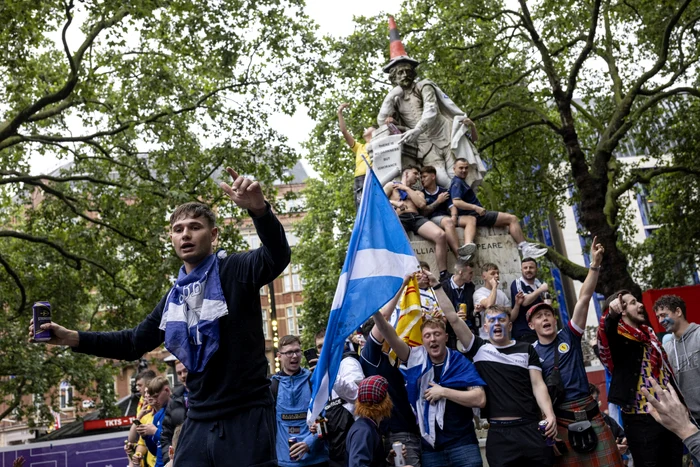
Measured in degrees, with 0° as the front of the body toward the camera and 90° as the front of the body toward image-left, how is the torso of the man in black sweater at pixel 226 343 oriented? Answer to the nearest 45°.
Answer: approximately 45°

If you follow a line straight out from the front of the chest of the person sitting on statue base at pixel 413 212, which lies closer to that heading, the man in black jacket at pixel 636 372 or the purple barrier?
the man in black jacket

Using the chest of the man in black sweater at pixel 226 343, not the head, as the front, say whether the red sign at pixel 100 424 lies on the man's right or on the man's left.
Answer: on the man's right

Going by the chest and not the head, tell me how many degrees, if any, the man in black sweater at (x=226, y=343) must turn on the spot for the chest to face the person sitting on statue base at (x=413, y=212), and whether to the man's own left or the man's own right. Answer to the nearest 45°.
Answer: approximately 180°

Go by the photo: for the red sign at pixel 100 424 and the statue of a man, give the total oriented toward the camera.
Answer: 2

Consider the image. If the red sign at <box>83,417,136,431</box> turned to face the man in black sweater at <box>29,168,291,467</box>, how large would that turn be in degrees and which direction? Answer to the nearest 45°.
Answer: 0° — it already faces them

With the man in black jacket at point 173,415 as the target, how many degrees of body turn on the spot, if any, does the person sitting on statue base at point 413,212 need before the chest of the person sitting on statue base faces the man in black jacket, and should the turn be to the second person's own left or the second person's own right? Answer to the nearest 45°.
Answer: approximately 90° to the second person's own right

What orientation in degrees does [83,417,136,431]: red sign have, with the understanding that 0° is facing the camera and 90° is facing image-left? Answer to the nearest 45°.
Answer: approximately 0°

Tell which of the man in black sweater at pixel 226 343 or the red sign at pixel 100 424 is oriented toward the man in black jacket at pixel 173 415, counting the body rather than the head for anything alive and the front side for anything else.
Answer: the red sign

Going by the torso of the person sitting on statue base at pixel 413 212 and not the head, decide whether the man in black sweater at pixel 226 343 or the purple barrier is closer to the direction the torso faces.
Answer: the man in black sweater

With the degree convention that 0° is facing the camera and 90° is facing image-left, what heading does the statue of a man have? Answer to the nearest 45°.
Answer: approximately 0°
